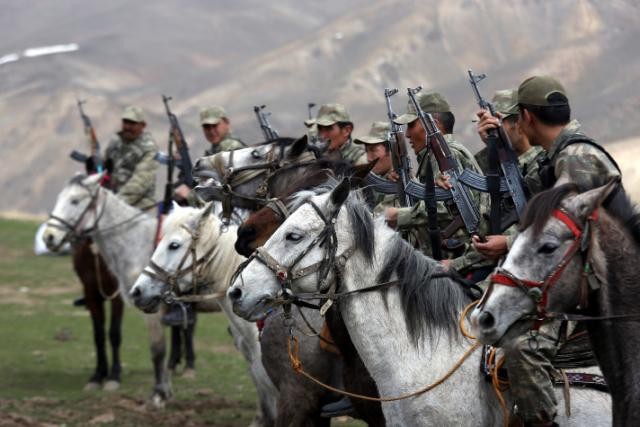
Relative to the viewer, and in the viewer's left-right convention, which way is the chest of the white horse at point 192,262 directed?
facing the viewer and to the left of the viewer

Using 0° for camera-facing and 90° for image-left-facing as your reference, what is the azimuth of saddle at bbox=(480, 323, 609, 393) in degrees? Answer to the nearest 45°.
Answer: approximately 90°

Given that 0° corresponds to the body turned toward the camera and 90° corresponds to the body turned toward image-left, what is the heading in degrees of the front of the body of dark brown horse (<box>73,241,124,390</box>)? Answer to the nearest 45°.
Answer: approximately 45°

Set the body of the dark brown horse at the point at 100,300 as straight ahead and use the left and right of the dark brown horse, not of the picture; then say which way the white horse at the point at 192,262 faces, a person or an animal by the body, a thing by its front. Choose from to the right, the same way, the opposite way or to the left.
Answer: the same way

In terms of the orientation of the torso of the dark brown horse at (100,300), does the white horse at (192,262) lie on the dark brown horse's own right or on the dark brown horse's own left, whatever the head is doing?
on the dark brown horse's own left

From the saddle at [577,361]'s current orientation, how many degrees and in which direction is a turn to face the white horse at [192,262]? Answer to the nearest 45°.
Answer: approximately 45° to its right

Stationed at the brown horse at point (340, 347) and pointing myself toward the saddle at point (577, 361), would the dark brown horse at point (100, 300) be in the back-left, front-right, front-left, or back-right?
back-left

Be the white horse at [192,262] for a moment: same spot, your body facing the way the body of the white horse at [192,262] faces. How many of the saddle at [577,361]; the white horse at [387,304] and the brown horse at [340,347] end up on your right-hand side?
0

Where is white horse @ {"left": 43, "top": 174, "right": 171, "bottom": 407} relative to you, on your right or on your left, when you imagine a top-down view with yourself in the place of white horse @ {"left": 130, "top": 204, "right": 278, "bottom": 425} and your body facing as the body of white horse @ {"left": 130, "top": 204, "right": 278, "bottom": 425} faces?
on your right

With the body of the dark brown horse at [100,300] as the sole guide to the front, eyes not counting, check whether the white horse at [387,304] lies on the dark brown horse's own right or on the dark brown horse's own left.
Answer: on the dark brown horse's own left

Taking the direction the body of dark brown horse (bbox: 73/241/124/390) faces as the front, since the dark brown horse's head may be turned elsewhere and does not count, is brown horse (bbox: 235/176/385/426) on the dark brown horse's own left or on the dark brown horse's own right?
on the dark brown horse's own left
